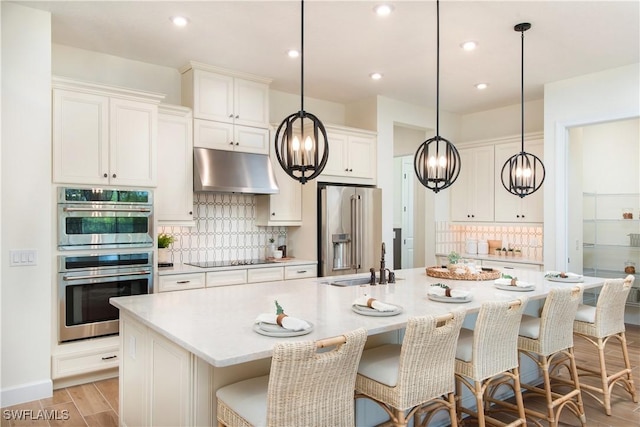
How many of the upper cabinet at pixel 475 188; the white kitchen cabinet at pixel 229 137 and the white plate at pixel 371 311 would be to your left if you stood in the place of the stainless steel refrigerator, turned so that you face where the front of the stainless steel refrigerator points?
1

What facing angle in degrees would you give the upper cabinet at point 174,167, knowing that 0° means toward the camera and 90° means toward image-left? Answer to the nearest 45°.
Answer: approximately 0°

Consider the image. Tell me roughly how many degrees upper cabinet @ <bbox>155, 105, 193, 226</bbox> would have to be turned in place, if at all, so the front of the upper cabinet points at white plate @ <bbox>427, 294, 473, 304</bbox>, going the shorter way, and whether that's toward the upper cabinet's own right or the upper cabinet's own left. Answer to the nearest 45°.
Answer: approximately 45° to the upper cabinet's own left

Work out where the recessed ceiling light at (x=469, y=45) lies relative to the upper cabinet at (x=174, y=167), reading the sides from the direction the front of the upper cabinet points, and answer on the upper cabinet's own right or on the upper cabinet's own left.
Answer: on the upper cabinet's own left

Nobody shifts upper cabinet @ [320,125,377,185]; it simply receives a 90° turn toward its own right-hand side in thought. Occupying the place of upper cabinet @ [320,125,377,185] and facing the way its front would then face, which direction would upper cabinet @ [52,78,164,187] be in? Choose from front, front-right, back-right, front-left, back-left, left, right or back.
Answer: front

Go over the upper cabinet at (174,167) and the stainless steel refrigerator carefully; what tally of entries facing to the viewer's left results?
0

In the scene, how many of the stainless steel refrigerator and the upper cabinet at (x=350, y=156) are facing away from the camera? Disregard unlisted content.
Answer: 0

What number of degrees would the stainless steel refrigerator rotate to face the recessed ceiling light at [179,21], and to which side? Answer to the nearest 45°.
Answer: approximately 90° to its right

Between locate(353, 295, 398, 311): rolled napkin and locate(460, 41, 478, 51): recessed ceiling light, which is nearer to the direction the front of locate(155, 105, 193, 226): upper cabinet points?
the rolled napkin

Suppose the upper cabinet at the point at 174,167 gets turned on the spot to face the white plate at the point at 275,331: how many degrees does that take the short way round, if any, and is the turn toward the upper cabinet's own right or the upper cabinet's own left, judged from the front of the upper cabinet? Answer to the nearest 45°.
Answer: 0° — it already faces it

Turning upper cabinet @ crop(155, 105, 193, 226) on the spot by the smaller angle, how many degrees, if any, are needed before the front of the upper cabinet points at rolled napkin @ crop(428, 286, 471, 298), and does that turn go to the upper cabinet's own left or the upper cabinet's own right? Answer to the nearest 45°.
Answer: approximately 45° to the upper cabinet's own left

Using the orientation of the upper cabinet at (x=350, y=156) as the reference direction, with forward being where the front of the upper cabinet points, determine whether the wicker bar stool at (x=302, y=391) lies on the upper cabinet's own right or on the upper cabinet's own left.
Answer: on the upper cabinet's own right
